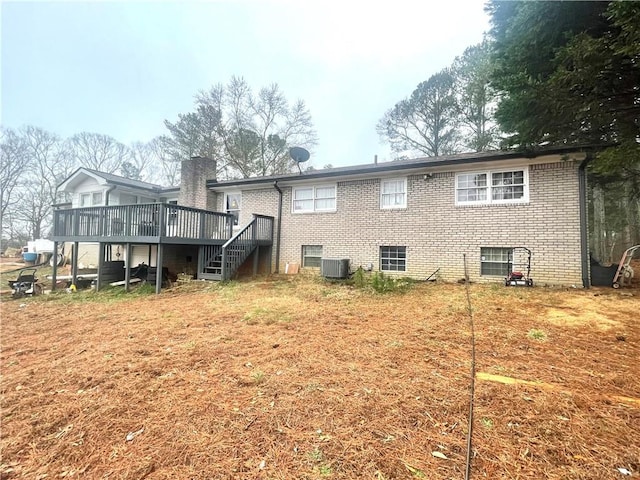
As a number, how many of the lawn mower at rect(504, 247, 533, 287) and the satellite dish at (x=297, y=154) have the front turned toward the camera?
1

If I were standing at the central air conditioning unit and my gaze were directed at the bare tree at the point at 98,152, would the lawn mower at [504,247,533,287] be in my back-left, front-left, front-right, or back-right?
back-right
